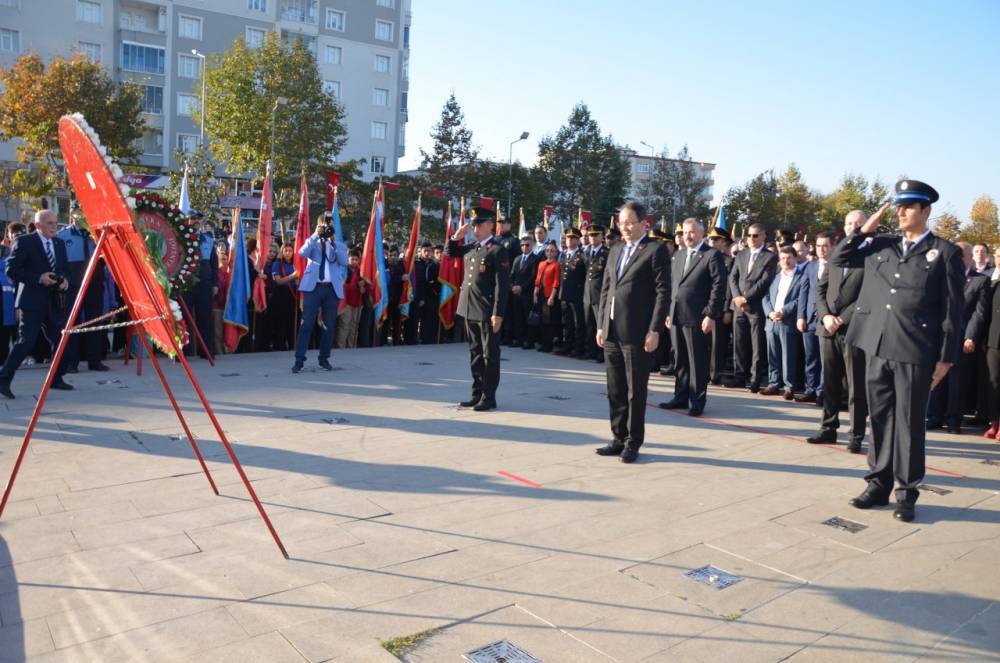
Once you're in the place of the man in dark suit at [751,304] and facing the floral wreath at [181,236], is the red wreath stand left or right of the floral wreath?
left

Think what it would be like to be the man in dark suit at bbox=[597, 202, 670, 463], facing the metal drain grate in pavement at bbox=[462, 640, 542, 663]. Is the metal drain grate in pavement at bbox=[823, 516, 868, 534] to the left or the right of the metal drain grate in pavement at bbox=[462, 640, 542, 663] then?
left

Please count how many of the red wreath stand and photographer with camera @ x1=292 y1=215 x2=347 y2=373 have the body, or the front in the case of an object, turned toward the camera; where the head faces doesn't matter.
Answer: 1

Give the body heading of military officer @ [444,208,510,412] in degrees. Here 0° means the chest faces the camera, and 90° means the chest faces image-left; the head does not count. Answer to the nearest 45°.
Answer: approximately 45°
